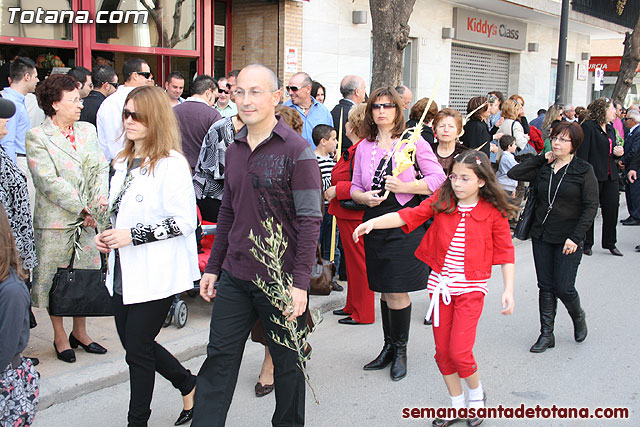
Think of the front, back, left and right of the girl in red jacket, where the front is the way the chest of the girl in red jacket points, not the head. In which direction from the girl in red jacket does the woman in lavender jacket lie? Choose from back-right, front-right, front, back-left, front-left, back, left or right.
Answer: right

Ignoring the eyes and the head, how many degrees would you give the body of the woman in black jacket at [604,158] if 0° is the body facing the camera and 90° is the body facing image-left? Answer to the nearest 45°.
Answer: approximately 315°

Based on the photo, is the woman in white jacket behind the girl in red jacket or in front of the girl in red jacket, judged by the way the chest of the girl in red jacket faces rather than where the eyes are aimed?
in front

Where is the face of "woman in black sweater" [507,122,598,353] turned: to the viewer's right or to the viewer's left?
to the viewer's left

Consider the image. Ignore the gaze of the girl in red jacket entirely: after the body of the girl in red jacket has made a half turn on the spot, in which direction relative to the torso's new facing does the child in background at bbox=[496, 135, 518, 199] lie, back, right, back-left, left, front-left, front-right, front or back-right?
front-left

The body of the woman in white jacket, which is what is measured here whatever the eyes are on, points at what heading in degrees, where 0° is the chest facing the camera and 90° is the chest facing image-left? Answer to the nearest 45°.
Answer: approximately 45°

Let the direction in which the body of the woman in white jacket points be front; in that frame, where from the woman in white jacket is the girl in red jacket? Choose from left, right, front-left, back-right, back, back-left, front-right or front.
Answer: back-left
